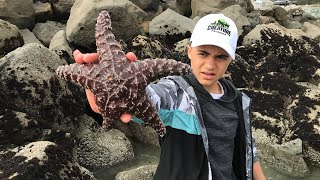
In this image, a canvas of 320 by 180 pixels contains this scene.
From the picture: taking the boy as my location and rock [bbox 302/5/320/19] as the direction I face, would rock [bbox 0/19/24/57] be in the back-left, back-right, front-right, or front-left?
front-left

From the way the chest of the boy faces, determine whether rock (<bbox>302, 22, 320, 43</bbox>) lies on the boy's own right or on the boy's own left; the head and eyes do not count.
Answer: on the boy's own left

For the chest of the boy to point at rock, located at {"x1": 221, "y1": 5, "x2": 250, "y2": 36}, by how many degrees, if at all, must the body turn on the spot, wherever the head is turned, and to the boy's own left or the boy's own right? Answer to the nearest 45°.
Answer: approximately 135° to the boy's own left

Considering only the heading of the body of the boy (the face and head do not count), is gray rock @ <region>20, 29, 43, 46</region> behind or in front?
behind

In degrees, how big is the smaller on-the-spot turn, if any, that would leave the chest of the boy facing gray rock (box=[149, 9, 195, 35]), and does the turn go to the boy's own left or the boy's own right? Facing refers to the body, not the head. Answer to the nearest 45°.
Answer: approximately 135° to the boy's own left

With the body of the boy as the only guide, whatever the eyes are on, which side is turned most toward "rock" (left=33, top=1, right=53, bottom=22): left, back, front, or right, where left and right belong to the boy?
back

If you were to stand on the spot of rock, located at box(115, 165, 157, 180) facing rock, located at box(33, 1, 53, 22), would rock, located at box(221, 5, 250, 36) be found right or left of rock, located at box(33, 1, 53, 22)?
right

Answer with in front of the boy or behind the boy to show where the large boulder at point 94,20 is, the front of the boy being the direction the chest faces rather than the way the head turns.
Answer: behind

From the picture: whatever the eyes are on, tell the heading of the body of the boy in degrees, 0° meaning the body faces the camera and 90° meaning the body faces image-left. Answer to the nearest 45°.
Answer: approximately 315°

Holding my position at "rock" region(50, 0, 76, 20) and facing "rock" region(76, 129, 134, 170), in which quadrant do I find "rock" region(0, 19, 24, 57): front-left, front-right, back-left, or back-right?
front-right
